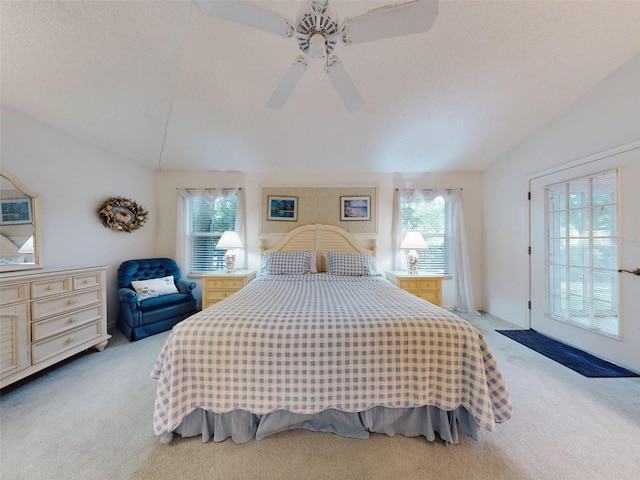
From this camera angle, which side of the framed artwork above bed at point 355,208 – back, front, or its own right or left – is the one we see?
front

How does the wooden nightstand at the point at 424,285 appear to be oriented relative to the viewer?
toward the camera

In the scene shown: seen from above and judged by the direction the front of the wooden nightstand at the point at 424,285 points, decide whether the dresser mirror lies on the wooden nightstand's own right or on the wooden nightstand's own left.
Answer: on the wooden nightstand's own right

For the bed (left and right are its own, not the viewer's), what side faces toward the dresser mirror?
right

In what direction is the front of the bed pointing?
toward the camera

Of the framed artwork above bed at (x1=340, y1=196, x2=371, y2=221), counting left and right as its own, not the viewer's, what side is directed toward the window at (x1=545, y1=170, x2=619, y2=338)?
left

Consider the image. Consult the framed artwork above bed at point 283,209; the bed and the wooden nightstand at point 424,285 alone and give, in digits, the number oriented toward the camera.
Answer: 3

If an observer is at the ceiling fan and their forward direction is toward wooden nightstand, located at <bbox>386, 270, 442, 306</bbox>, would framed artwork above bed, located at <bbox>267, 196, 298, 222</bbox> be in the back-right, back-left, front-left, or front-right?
front-left

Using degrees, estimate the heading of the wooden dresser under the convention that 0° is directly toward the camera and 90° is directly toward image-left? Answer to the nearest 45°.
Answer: approximately 315°

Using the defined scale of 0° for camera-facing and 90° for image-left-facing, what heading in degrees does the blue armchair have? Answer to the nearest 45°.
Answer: approximately 315°

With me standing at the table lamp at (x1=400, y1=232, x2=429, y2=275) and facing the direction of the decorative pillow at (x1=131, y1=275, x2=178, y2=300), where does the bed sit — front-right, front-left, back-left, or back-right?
front-left

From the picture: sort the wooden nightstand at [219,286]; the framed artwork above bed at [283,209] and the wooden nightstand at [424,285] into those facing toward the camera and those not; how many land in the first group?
3

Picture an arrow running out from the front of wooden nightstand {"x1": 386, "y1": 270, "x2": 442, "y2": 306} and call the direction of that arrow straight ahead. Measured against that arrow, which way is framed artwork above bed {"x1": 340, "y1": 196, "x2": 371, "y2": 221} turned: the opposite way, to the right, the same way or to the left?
the same way
